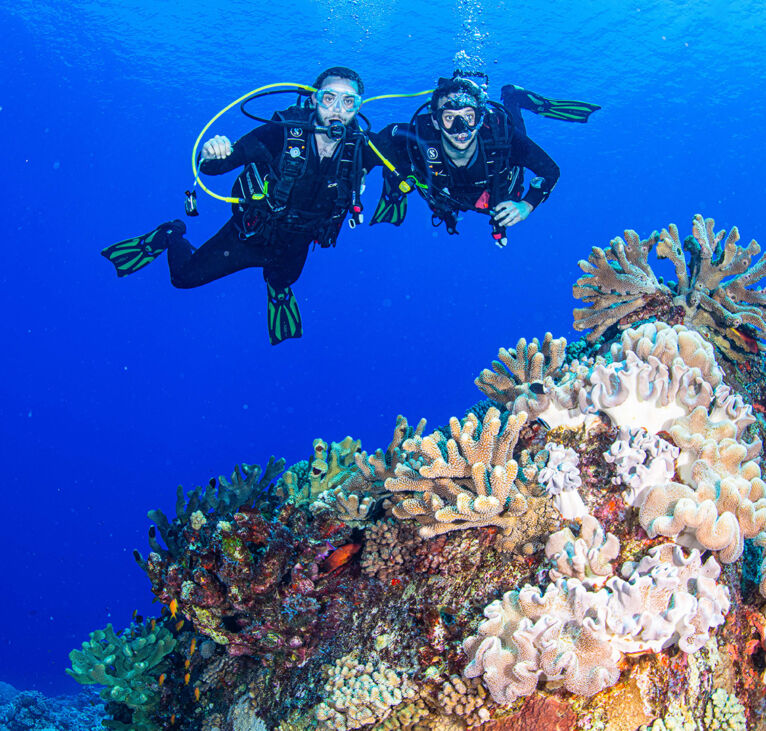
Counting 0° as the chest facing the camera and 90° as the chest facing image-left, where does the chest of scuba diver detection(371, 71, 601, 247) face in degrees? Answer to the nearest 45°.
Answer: approximately 0°
